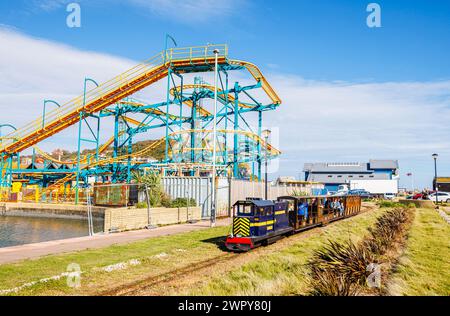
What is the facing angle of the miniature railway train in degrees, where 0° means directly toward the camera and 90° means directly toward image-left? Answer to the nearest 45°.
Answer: approximately 45°

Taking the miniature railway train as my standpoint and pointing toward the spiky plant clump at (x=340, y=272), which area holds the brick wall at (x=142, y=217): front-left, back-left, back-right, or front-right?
back-right

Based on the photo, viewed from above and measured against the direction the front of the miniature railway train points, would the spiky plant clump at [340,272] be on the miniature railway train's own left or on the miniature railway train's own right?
on the miniature railway train's own left
